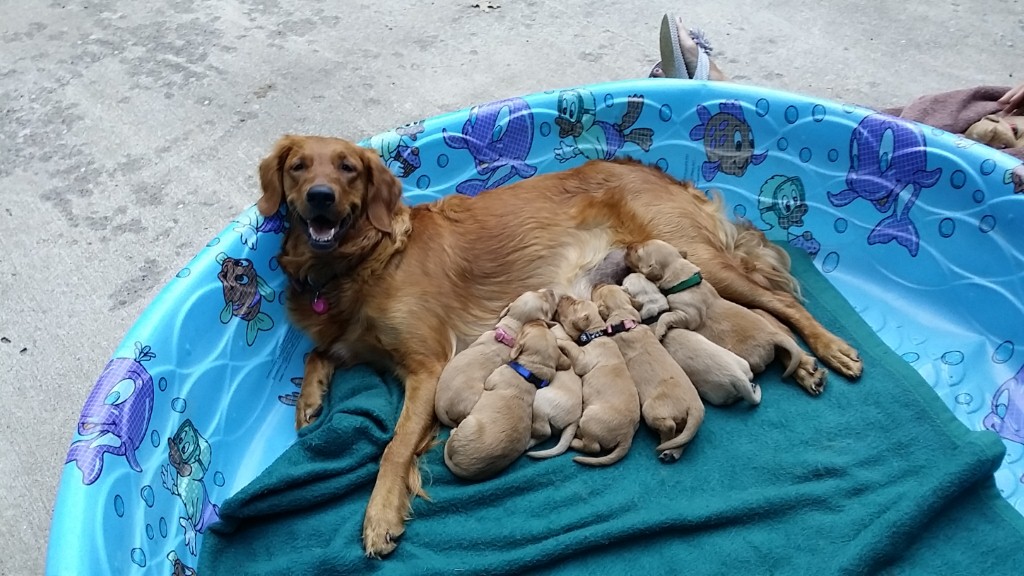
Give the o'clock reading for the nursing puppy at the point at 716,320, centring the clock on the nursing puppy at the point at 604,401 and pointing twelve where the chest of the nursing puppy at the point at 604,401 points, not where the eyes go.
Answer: the nursing puppy at the point at 716,320 is roughly at 1 o'clock from the nursing puppy at the point at 604,401.

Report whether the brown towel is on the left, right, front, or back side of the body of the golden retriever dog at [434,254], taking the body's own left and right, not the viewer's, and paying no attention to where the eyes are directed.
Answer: back

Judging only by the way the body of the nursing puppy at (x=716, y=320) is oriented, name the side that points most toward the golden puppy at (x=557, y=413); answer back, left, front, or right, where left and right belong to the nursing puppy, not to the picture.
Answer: left

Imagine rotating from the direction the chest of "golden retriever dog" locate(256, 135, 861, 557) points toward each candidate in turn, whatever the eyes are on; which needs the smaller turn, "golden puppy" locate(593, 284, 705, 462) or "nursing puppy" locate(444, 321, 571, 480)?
the nursing puppy

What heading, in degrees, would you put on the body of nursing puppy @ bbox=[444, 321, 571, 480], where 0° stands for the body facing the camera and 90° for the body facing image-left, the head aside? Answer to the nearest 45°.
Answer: approximately 225°

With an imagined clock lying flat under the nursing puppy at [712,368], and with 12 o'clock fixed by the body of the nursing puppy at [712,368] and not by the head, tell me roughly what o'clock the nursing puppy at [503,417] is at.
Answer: the nursing puppy at [503,417] is roughly at 9 o'clock from the nursing puppy at [712,368].

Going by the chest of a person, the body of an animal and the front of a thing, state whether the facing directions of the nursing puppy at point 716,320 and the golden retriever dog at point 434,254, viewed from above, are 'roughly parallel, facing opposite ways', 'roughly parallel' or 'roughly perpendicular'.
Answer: roughly perpendicular

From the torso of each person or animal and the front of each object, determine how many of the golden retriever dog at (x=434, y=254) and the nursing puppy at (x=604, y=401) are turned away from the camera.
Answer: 1

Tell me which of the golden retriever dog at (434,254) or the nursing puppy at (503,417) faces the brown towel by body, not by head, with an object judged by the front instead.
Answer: the nursing puppy

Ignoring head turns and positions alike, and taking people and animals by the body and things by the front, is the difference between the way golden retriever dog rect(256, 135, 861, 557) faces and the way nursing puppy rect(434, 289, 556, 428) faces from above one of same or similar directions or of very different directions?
very different directions

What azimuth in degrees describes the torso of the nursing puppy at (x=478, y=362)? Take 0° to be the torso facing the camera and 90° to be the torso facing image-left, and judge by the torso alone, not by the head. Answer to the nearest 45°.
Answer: approximately 225°

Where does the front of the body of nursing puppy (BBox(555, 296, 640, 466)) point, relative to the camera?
away from the camera

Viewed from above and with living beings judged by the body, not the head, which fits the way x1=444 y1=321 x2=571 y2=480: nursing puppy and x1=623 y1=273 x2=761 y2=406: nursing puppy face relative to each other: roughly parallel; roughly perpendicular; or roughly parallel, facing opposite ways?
roughly perpendicular

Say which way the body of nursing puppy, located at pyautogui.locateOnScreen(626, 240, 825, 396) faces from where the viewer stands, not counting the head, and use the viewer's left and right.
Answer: facing away from the viewer and to the left of the viewer
